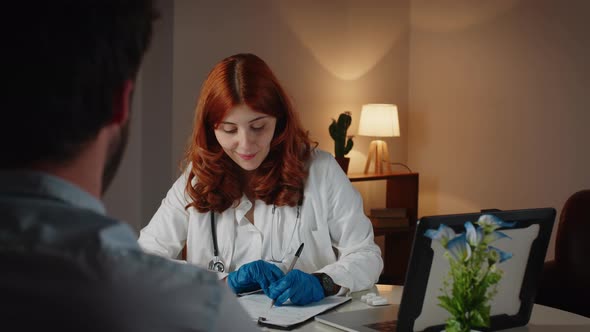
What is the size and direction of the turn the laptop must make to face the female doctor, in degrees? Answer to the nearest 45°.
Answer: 0° — it already faces them

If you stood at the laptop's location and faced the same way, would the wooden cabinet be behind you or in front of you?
in front

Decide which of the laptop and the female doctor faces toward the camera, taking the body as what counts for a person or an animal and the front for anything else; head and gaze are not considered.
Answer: the female doctor

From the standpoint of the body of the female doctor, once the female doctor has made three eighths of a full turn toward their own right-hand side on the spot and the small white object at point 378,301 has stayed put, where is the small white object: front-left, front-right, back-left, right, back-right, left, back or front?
back

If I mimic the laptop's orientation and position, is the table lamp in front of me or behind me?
in front

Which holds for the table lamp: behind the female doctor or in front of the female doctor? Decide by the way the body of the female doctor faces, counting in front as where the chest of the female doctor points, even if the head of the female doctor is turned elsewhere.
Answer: behind

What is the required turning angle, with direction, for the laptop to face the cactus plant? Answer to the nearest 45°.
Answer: approximately 45° to its right

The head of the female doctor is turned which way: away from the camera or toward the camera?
toward the camera

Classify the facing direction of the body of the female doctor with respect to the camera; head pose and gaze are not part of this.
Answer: toward the camera

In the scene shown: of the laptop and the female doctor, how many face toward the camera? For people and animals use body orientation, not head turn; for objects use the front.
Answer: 1

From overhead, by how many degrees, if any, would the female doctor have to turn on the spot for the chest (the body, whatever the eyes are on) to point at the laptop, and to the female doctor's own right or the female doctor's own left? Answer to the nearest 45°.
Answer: approximately 45° to the female doctor's own left

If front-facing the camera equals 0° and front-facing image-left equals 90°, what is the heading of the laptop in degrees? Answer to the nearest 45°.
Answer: approximately 135°
